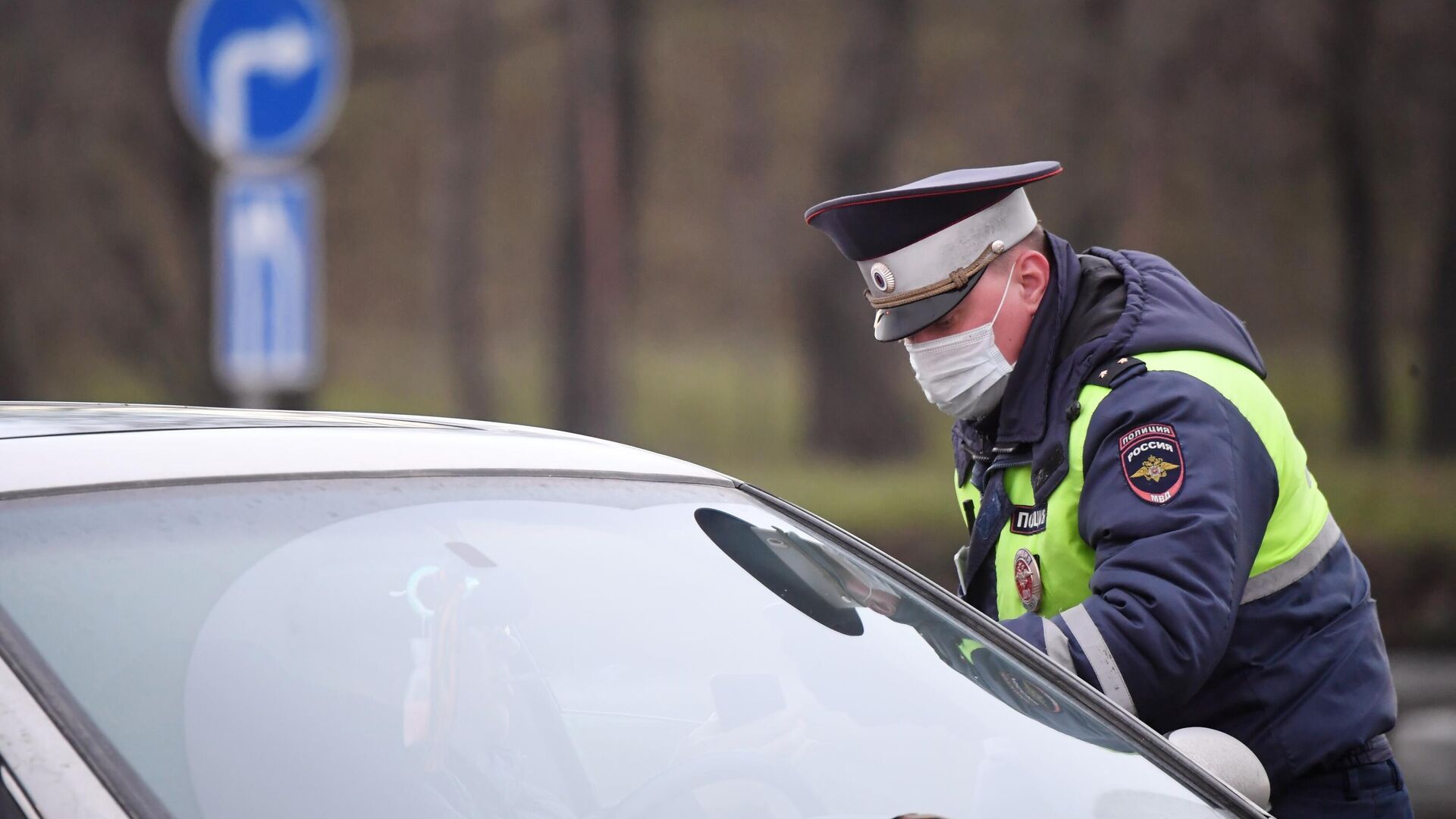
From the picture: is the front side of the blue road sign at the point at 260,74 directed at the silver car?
yes

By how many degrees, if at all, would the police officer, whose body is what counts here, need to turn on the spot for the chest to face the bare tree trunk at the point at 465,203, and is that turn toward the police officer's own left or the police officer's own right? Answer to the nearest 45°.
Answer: approximately 90° to the police officer's own right

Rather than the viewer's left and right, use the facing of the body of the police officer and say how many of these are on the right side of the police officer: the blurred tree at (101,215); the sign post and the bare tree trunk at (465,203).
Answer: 3

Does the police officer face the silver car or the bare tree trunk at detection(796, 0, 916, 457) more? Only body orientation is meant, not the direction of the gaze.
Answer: the silver car

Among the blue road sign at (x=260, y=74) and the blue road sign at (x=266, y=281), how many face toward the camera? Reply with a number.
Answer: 2

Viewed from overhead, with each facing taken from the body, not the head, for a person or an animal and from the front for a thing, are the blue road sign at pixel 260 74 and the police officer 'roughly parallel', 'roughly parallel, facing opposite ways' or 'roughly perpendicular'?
roughly perpendicular

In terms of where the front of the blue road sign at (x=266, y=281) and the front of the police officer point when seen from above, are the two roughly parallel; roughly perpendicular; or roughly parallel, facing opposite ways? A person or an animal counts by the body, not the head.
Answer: roughly perpendicular

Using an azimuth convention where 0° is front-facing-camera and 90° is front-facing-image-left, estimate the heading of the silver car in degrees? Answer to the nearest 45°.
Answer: approximately 315°

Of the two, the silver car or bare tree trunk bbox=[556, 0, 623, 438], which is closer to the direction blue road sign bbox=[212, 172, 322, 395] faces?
the silver car

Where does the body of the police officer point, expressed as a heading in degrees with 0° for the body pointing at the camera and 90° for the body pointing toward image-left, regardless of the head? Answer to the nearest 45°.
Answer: approximately 45°

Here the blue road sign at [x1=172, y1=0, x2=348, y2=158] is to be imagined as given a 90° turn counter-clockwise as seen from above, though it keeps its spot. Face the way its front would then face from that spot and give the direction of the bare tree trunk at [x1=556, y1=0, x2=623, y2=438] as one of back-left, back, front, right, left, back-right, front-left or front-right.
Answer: front-left

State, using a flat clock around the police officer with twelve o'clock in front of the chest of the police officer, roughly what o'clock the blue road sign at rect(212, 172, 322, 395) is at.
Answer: The blue road sign is roughly at 3 o'clock from the police officer.

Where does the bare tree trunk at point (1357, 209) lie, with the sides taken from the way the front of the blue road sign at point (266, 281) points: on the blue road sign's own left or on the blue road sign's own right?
on the blue road sign's own left

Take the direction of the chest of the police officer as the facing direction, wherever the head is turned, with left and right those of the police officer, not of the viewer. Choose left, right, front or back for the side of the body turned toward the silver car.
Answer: front

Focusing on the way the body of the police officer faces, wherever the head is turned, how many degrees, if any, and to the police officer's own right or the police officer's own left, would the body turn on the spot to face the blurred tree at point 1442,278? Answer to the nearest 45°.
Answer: approximately 135° to the police officer's own right
